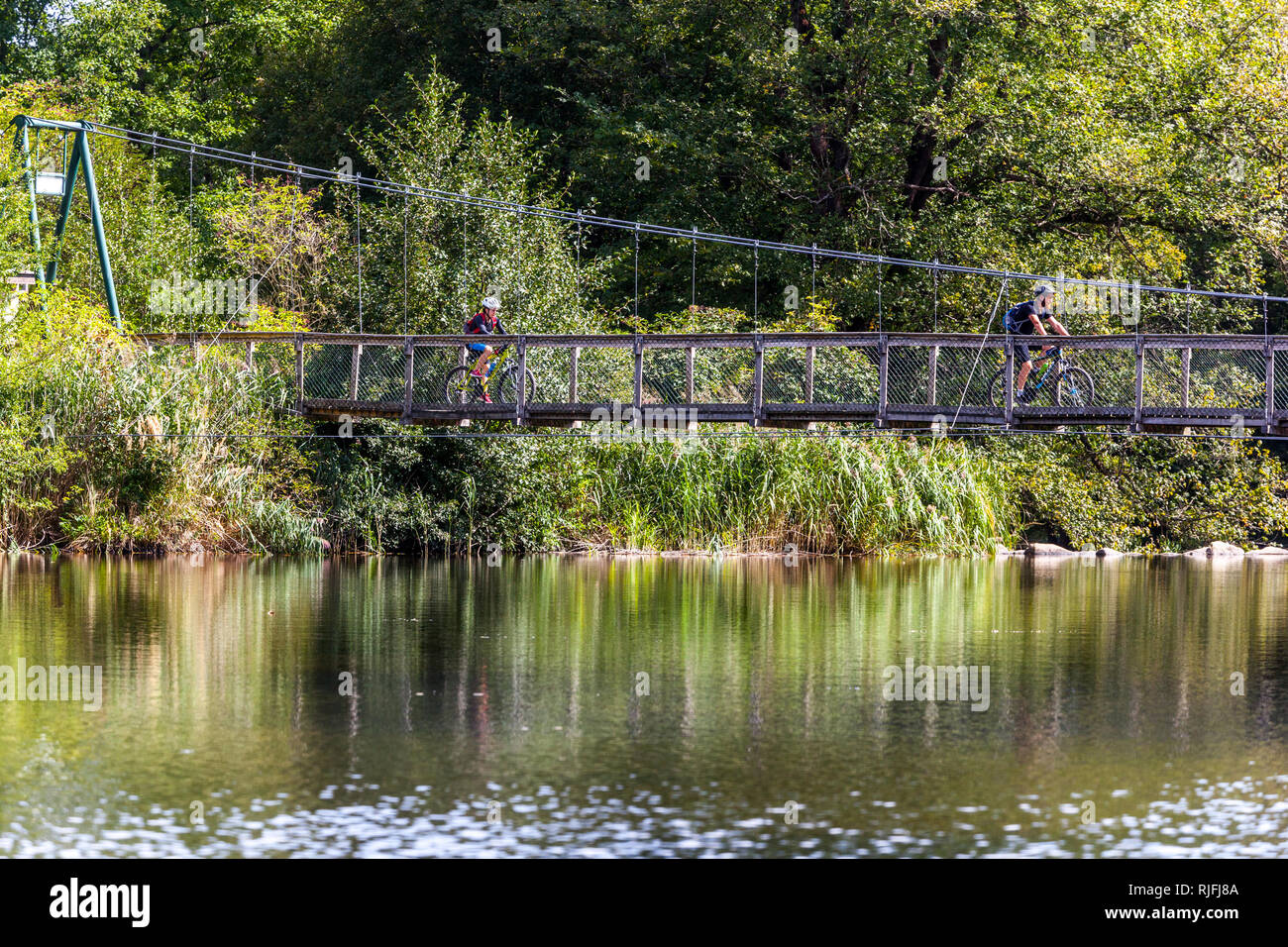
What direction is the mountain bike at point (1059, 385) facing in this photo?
to the viewer's right

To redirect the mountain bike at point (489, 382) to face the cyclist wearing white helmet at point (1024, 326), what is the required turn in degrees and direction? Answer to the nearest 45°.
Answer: approximately 45° to its right

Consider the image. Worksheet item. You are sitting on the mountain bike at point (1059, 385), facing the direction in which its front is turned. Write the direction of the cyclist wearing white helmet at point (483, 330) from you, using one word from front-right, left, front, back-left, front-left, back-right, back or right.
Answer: back

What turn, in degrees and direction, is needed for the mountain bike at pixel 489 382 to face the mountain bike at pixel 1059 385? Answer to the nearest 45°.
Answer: approximately 45° to its right

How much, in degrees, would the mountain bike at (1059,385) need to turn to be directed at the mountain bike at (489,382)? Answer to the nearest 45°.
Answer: approximately 180°

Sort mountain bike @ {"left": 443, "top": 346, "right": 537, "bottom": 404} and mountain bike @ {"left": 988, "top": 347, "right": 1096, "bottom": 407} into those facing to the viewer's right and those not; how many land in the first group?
2

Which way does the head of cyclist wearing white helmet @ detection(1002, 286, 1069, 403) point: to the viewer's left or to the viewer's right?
to the viewer's right

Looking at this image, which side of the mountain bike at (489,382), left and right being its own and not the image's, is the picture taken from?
right
